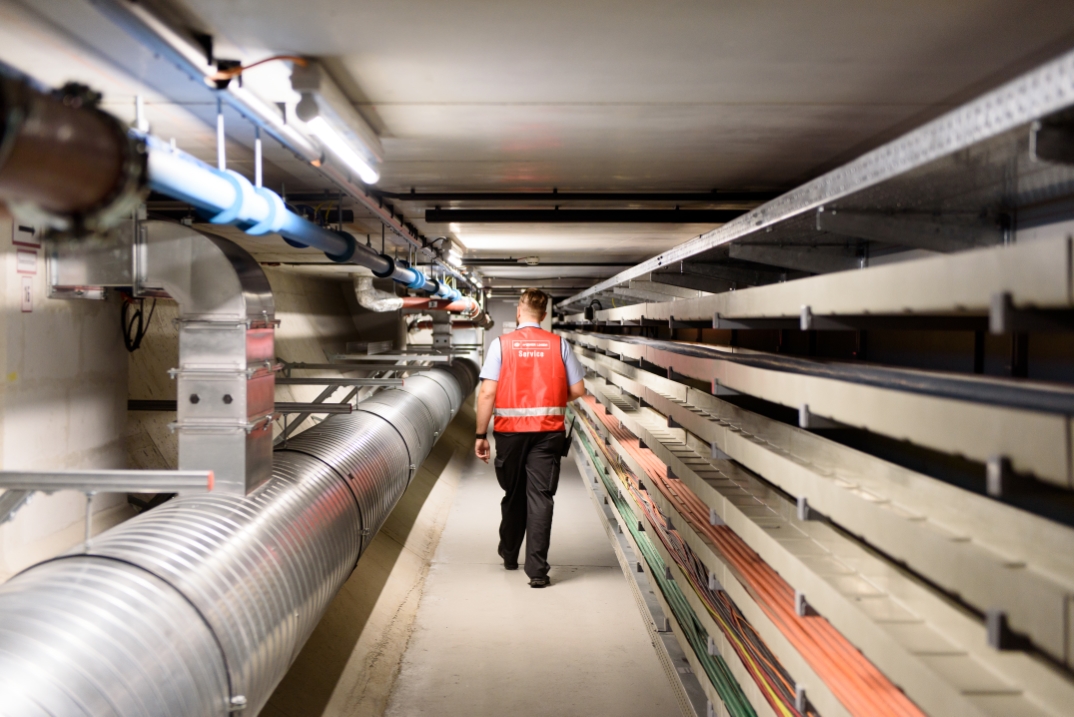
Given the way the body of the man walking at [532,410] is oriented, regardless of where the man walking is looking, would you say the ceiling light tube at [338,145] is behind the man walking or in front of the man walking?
behind

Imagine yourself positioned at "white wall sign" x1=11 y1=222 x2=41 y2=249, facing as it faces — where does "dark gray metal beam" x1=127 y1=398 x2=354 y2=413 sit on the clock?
The dark gray metal beam is roughly at 10 o'clock from the white wall sign.

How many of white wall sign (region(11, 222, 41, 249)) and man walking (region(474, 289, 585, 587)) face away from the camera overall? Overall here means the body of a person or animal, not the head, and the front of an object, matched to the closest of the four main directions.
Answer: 1

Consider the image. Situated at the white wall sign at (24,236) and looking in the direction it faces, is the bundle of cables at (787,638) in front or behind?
in front

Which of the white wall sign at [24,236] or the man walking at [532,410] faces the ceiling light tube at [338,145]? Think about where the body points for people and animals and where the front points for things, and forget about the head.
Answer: the white wall sign

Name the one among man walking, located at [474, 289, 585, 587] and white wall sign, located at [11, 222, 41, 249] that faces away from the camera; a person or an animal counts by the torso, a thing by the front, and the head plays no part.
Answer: the man walking

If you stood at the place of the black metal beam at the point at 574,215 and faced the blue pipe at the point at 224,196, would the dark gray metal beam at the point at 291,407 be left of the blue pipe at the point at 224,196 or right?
right

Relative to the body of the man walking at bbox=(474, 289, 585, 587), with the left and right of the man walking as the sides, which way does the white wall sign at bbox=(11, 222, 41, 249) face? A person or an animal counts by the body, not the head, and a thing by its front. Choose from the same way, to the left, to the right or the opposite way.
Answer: to the right

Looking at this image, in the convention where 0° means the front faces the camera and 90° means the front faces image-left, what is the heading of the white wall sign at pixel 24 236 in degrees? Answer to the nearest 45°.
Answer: approximately 315°

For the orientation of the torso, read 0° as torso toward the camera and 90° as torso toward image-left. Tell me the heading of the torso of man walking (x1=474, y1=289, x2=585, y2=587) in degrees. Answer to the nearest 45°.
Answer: approximately 180°

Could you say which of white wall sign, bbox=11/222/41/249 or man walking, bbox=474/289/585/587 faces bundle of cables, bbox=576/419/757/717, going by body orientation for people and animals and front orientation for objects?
the white wall sign

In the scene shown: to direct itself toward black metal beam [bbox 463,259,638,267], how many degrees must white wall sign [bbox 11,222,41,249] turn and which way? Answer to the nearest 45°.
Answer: approximately 90° to its left

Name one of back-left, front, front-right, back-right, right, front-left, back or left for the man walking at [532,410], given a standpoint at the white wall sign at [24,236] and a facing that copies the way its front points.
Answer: front-left
